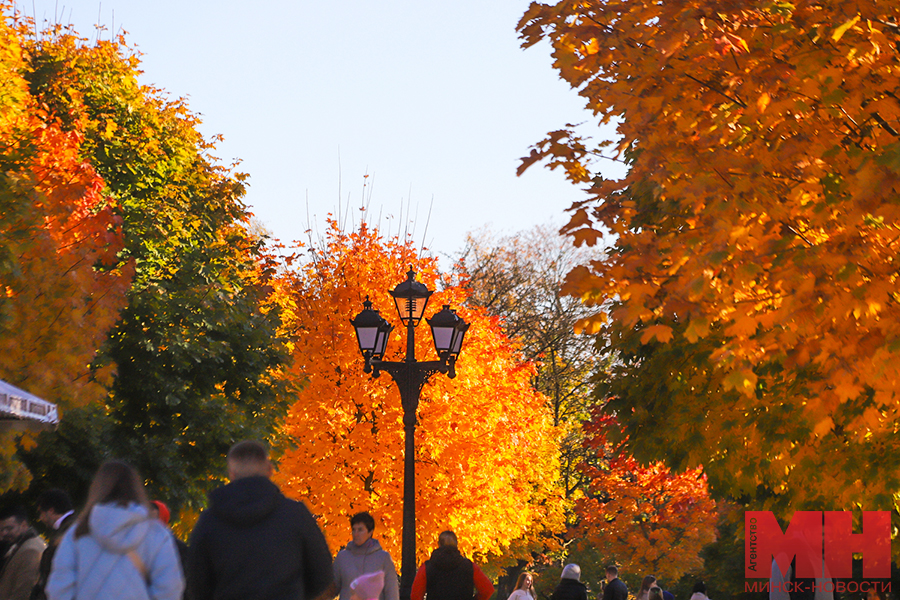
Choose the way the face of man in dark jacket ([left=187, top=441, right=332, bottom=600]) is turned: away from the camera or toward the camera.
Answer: away from the camera

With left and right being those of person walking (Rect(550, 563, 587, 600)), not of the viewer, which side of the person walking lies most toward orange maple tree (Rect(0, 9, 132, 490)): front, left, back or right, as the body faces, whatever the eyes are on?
left

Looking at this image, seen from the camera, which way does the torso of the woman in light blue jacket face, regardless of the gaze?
away from the camera

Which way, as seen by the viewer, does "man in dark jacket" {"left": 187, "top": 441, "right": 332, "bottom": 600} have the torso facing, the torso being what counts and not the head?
away from the camera

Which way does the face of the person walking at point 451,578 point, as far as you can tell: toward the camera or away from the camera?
away from the camera

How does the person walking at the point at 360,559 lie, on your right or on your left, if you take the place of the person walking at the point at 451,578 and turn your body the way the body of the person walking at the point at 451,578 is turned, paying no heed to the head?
on your left

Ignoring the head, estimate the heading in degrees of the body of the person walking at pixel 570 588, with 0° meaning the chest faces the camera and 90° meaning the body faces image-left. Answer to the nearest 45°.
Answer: approximately 180°

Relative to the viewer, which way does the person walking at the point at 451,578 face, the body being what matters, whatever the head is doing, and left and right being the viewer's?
facing away from the viewer

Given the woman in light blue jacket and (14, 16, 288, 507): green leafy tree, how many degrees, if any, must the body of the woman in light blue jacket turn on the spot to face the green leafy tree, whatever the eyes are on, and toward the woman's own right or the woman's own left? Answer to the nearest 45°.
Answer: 0° — they already face it

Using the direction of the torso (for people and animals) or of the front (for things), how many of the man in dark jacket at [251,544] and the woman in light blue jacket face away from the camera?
2

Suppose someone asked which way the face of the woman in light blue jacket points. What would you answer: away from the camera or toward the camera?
away from the camera
